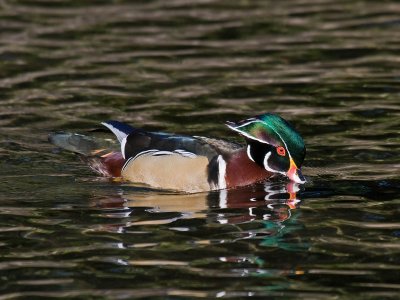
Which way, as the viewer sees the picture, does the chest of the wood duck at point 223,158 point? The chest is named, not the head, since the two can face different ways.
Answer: to the viewer's right
